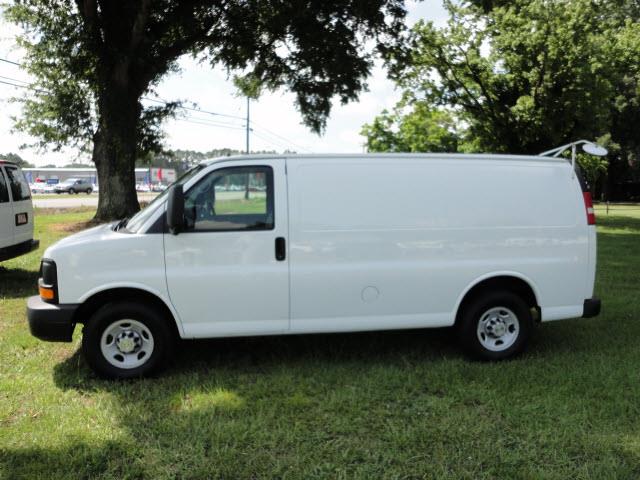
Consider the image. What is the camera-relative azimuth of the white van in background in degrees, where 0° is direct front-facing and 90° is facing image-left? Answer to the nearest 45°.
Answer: approximately 135°

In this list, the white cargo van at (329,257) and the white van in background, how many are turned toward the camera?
0

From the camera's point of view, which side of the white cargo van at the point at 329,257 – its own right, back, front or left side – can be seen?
left

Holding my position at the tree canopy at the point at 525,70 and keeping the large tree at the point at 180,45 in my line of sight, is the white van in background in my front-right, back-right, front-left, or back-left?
front-left

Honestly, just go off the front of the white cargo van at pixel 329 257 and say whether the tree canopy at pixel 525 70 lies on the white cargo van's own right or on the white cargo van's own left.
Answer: on the white cargo van's own right

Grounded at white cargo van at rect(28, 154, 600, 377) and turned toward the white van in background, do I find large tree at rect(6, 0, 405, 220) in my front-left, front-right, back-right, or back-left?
front-right

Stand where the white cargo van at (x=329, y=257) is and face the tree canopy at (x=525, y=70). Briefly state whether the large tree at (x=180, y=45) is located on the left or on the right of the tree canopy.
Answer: left

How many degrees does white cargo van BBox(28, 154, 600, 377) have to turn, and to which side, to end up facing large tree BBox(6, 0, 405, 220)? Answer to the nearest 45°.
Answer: approximately 90° to its right

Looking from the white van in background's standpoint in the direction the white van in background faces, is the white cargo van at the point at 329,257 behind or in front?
behind

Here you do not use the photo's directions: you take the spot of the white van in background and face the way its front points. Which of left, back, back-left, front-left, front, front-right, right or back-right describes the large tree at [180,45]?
right

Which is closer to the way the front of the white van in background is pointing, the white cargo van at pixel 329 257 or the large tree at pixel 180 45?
the large tree

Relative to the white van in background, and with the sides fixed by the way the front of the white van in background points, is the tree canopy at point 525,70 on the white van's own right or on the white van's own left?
on the white van's own right
